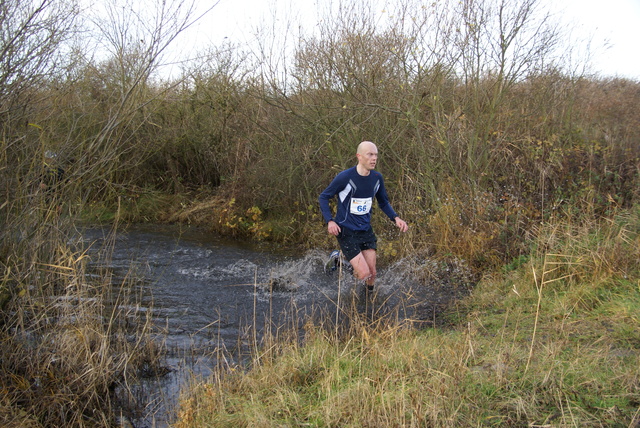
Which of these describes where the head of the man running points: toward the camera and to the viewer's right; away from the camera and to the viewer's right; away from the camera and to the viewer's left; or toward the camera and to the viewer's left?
toward the camera and to the viewer's right

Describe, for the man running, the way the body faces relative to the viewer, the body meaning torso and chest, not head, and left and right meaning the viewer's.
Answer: facing the viewer and to the right of the viewer
